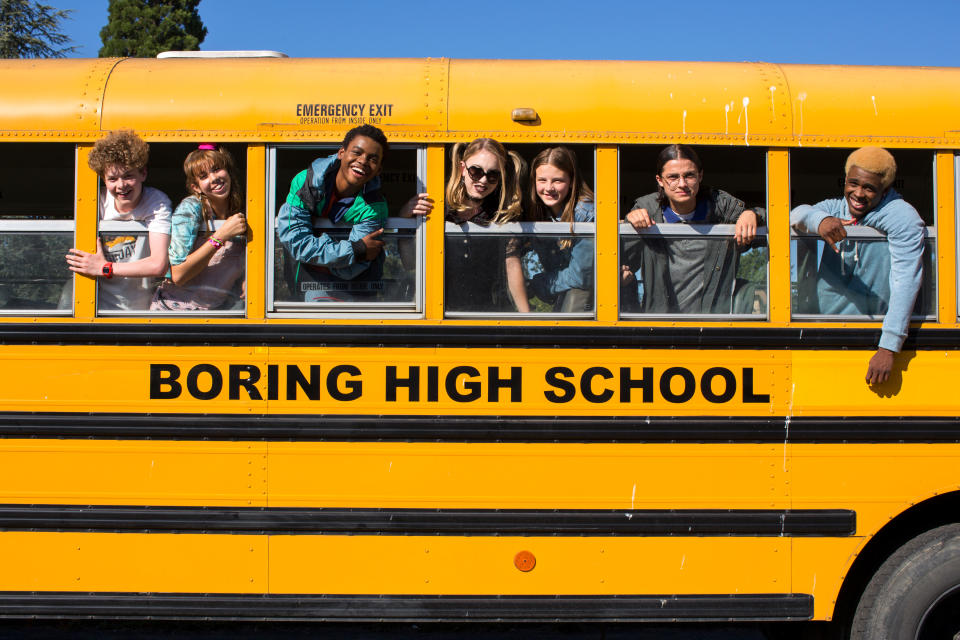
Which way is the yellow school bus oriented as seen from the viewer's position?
to the viewer's left

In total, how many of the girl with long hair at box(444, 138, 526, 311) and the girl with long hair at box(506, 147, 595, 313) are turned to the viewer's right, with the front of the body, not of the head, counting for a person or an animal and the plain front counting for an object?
0

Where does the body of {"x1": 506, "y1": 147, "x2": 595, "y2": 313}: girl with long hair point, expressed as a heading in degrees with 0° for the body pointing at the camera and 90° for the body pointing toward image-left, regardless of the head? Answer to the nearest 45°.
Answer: approximately 45°

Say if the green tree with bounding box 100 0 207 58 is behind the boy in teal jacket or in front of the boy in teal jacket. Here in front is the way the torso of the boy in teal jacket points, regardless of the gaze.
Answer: behind

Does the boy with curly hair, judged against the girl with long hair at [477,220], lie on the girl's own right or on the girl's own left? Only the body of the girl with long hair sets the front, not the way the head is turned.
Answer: on the girl's own right

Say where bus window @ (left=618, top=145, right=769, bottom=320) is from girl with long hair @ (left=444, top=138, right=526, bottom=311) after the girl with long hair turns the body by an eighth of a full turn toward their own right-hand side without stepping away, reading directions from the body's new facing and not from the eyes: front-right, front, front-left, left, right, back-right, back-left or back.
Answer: back-left

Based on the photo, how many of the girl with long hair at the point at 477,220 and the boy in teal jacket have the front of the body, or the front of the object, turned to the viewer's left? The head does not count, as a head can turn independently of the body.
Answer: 0

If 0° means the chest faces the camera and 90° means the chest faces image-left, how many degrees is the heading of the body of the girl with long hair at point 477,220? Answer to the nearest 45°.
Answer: approximately 0°

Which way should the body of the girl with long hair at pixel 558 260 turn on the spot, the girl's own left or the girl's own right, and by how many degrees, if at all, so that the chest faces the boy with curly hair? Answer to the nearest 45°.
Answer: approximately 45° to the girl's own right
